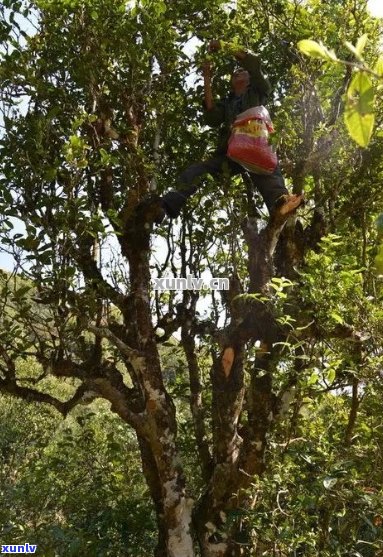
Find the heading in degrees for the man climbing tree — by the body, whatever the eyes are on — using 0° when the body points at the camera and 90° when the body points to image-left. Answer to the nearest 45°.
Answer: approximately 45°
